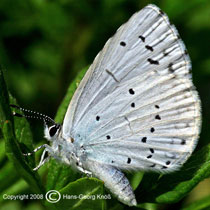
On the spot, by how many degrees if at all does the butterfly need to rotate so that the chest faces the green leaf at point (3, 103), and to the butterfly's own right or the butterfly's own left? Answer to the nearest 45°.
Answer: approximately 45° to the butterfly's own left

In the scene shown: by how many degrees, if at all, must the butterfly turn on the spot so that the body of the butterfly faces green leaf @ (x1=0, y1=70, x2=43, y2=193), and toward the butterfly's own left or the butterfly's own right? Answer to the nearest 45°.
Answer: approximately 45° to the butterfly's own left

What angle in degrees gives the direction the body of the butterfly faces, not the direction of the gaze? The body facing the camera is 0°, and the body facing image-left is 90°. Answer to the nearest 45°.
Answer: approximately 90°
